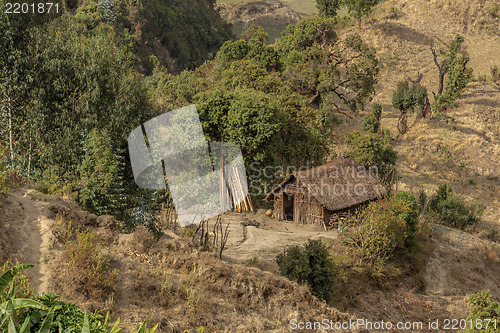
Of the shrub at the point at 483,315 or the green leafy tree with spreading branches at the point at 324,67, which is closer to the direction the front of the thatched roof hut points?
the shrub

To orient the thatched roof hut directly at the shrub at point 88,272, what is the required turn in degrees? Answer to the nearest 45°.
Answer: approximately 45° to its left

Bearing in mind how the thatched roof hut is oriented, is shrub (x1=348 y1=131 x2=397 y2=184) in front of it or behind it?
behind

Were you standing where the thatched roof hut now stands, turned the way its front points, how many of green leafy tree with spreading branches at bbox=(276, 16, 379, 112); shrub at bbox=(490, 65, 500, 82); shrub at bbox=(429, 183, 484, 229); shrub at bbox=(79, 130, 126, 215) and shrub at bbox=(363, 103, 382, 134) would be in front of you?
1

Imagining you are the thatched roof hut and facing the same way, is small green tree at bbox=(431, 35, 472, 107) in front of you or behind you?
behind

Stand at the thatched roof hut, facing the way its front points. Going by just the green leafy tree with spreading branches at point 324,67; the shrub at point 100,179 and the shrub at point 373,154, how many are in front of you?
1

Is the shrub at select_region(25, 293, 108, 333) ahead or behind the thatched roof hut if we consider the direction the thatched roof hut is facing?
ahead

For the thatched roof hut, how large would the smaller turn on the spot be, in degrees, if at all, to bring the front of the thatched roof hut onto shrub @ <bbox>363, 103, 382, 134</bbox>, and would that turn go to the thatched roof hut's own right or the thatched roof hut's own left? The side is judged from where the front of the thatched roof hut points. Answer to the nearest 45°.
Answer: approximately 135° to the thatched roof hut's own right

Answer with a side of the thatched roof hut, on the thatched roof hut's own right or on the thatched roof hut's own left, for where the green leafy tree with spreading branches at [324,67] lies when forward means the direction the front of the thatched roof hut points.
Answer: on the thatched roof hut's own right

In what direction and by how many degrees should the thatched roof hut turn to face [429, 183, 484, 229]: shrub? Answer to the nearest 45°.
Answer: approximately 180°

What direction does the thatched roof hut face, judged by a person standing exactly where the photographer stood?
facing the viewer and to the left of the viewer

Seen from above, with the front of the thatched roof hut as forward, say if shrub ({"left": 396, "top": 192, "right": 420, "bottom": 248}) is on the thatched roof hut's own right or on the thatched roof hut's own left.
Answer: on the thatched roof hut's own left

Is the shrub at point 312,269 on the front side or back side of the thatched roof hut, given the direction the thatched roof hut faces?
on the front side
